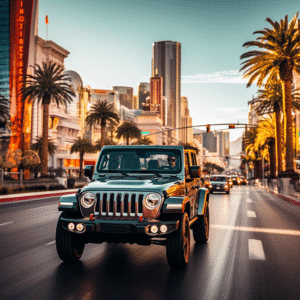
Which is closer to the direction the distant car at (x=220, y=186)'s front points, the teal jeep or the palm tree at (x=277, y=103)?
the teal jeep

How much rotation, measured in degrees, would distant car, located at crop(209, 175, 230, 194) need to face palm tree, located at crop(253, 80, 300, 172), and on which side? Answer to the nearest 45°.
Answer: approximately 135° to its left

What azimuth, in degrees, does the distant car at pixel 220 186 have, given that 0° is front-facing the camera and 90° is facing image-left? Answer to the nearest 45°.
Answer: approximately 0°

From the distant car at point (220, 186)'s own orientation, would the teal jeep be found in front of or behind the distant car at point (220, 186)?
in front
